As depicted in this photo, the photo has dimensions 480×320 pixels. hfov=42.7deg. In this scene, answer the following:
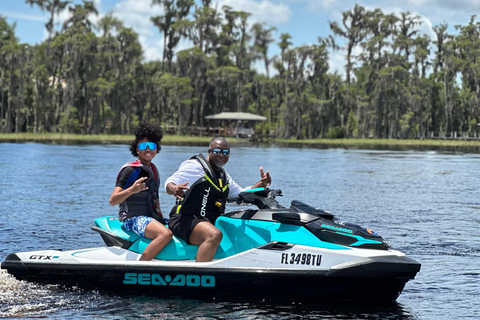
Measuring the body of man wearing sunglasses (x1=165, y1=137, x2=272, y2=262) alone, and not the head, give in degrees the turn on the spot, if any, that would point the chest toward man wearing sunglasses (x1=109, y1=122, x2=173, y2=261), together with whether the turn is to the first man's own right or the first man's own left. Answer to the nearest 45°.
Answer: approximately 135° to the first man's own right

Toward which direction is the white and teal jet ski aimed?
to the viewer's right

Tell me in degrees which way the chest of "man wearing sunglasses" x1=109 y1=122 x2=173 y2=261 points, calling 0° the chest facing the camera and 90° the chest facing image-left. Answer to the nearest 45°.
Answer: approximately 315°
